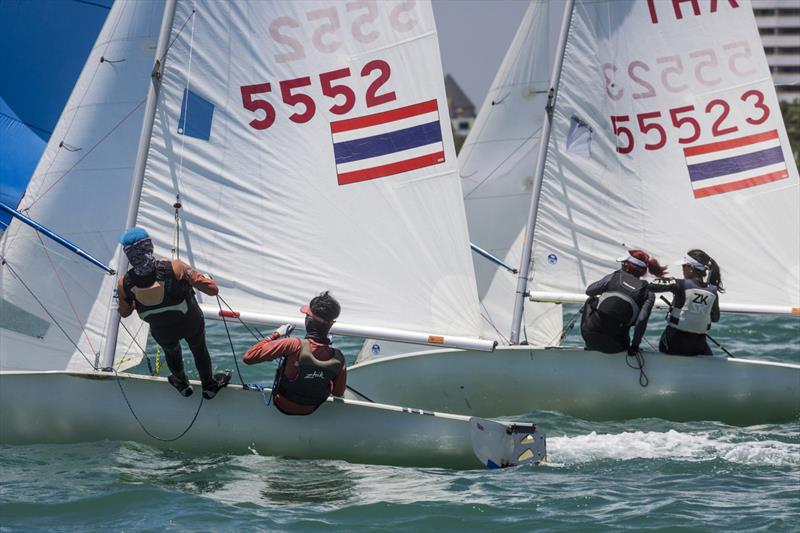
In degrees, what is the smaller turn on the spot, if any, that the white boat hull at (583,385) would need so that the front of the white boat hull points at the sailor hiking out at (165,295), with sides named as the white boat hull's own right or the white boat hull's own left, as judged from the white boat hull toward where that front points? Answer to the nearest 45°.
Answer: approximately 45° to the white boat hull's own left

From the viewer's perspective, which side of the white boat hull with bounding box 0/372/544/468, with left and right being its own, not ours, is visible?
left

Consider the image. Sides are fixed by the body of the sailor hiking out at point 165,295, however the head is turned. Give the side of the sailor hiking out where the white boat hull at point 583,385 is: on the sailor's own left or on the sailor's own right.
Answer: on the sailor's own right

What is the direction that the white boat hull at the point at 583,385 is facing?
to the viewer's left

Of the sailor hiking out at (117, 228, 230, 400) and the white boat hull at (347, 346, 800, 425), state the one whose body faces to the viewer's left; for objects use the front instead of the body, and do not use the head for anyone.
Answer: the white boat hull

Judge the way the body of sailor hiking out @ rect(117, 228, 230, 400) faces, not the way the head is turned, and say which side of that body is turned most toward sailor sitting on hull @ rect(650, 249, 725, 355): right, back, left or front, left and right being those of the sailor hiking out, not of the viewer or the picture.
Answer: right

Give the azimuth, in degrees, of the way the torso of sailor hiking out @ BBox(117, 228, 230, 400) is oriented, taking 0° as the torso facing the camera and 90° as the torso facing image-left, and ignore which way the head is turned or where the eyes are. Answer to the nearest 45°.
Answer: approximately 180°
